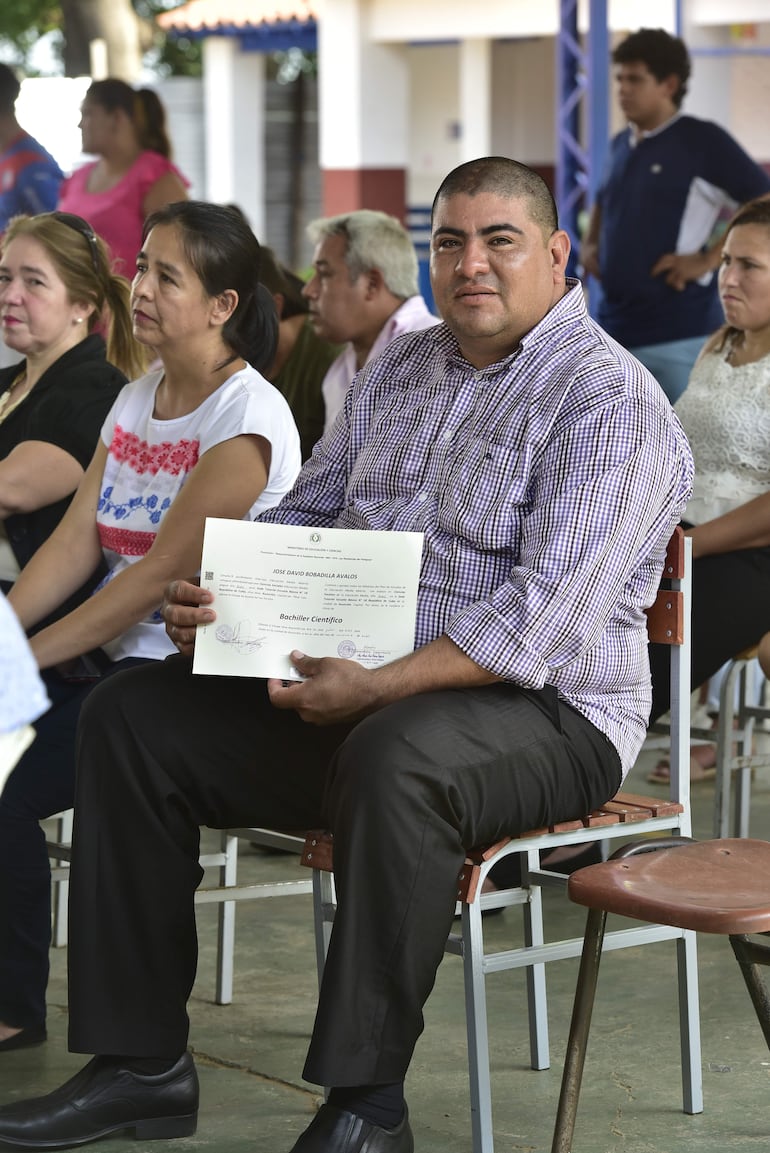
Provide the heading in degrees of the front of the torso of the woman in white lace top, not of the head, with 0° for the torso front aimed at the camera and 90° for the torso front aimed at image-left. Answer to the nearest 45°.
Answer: approximately 45°

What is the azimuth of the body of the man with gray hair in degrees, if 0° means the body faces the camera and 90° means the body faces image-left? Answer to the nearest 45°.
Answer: approximately 90°

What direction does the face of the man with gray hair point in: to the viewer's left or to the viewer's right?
to the viewer's left

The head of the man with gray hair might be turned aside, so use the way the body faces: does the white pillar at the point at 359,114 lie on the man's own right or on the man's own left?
on the man's own right

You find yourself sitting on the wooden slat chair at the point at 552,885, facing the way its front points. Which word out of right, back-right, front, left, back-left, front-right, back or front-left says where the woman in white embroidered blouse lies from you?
right

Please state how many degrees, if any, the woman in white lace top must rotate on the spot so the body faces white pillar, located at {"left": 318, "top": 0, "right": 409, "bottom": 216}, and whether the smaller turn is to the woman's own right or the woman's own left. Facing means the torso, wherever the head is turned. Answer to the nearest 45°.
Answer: approximately 135° to the woman's own right

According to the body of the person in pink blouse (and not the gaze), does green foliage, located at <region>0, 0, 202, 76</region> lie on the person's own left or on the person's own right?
on the person's own right

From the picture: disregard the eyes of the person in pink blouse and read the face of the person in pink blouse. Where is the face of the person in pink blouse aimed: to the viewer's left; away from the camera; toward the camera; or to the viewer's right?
to the viewer's left

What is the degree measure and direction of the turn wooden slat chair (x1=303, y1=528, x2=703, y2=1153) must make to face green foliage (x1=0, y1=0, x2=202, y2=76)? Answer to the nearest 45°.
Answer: approximately 135° to its right

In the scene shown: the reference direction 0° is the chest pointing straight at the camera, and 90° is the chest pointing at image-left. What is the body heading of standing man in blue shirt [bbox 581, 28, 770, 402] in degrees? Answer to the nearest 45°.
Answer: approximately 45°

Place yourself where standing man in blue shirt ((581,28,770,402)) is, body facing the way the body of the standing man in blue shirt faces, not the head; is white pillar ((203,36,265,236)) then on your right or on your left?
on your right

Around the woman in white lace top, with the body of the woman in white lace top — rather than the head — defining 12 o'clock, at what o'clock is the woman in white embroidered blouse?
The woman in white embroidered blouse is roughly at 12 o'clock from the woman in white lace top.

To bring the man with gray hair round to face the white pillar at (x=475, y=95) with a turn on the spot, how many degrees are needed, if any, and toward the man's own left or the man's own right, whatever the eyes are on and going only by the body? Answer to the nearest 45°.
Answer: approximately 90° to the man's own right

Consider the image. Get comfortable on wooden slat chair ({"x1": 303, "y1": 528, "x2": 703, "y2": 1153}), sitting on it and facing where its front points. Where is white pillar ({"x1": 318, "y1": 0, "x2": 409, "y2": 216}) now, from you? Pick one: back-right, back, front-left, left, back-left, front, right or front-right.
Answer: back-right

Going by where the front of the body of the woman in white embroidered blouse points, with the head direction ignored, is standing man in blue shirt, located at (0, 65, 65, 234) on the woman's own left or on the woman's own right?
on the woman's own right

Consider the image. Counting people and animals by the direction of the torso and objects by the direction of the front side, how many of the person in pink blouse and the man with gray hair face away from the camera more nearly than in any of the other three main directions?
0

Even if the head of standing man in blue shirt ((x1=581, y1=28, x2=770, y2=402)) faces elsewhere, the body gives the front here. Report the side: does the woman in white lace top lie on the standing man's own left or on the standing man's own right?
on the standing man's own left
